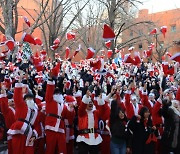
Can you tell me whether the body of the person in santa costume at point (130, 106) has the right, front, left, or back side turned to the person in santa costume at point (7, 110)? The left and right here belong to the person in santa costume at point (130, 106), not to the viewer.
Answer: right

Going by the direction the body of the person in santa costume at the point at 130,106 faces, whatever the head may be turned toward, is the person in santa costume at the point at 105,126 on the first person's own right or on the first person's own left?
on the first person's own right

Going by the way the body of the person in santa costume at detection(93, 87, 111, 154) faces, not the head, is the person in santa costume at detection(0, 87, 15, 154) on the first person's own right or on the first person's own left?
on the first person's own right

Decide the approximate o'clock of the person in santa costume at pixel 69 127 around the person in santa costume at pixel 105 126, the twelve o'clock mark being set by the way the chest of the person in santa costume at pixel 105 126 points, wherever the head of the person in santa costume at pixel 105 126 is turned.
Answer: the person in santa costume at pixel 69 127 is roughly at 3 o'clock from the person in santa costume at pixel 105 126.

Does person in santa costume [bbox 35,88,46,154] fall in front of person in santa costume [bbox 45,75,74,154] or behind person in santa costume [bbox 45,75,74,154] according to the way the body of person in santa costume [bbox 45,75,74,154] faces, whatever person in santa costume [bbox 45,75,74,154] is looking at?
behind

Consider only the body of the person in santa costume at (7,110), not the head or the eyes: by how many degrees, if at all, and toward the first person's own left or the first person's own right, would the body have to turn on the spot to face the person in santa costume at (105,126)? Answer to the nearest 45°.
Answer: approximately 45° to the first person's own left

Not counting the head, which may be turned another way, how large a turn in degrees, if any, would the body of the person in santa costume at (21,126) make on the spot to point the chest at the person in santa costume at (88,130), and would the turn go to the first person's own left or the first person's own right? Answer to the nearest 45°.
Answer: approximately 45° to the first person's own left

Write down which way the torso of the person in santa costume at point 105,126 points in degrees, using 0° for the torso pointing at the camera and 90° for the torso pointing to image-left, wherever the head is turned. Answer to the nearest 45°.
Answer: approximately 0°

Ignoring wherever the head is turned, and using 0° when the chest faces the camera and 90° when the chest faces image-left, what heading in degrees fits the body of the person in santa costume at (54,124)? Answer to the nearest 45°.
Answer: approximately 315°

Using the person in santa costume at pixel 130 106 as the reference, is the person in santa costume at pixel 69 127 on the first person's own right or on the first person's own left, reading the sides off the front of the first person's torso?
on the first person's own right

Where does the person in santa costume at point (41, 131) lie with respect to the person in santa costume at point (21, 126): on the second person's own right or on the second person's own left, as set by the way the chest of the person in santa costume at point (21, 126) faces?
on the second person's own left

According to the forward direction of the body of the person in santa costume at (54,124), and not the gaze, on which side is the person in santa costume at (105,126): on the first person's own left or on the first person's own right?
on the first person's own left
